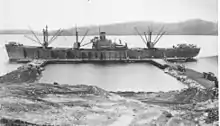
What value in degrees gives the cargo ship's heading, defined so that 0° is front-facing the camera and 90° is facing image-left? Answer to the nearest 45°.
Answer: approximately 90°
